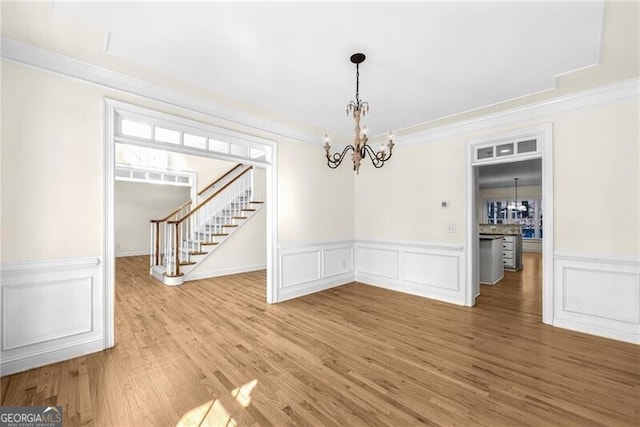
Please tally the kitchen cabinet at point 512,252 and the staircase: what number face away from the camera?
0

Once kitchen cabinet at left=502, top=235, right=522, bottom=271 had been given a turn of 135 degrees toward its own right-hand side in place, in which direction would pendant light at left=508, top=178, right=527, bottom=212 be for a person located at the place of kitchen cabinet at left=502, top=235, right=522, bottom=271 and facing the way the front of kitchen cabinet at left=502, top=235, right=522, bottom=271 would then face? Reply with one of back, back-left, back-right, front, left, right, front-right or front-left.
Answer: front

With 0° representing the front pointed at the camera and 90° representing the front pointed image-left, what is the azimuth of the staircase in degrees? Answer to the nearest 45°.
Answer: approximately 45°

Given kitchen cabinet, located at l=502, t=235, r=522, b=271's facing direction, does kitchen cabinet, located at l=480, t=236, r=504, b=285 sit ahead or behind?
ahead
